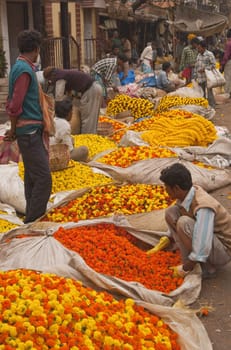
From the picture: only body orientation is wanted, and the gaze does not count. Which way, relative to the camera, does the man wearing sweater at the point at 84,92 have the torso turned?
to the viewer's left

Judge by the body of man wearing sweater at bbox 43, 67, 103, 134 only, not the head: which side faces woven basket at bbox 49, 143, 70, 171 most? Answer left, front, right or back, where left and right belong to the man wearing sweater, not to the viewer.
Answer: left

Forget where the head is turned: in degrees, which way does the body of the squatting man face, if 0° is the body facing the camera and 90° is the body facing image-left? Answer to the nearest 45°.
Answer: approximately 90°

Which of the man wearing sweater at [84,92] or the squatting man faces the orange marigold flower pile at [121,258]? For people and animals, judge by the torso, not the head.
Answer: the squatting man

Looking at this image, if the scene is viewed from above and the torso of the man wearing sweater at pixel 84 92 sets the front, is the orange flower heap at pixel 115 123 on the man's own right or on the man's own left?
on the man's own right

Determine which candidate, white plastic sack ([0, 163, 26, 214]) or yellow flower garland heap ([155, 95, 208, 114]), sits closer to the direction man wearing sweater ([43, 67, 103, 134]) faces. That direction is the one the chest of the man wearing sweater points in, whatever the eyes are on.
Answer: the white plastic sack

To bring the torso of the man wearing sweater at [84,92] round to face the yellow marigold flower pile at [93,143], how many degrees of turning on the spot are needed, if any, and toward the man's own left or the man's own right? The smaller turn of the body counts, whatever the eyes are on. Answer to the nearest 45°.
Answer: approximately 90° to the man's own left

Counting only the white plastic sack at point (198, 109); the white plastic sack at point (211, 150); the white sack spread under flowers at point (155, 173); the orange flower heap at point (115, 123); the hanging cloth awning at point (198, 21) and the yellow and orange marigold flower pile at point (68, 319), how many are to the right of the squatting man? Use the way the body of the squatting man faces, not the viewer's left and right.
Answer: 5

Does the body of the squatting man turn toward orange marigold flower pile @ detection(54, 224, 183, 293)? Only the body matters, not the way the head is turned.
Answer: yes

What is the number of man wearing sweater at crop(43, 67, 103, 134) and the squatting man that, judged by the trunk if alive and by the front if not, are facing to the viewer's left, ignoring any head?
2

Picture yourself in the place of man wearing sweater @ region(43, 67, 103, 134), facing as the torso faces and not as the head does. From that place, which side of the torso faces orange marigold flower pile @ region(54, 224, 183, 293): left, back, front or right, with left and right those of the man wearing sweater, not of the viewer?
left

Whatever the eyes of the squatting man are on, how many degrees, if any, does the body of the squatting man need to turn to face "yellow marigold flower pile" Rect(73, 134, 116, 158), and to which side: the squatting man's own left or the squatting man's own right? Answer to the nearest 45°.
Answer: approximately 90° to the squatting man's own right
